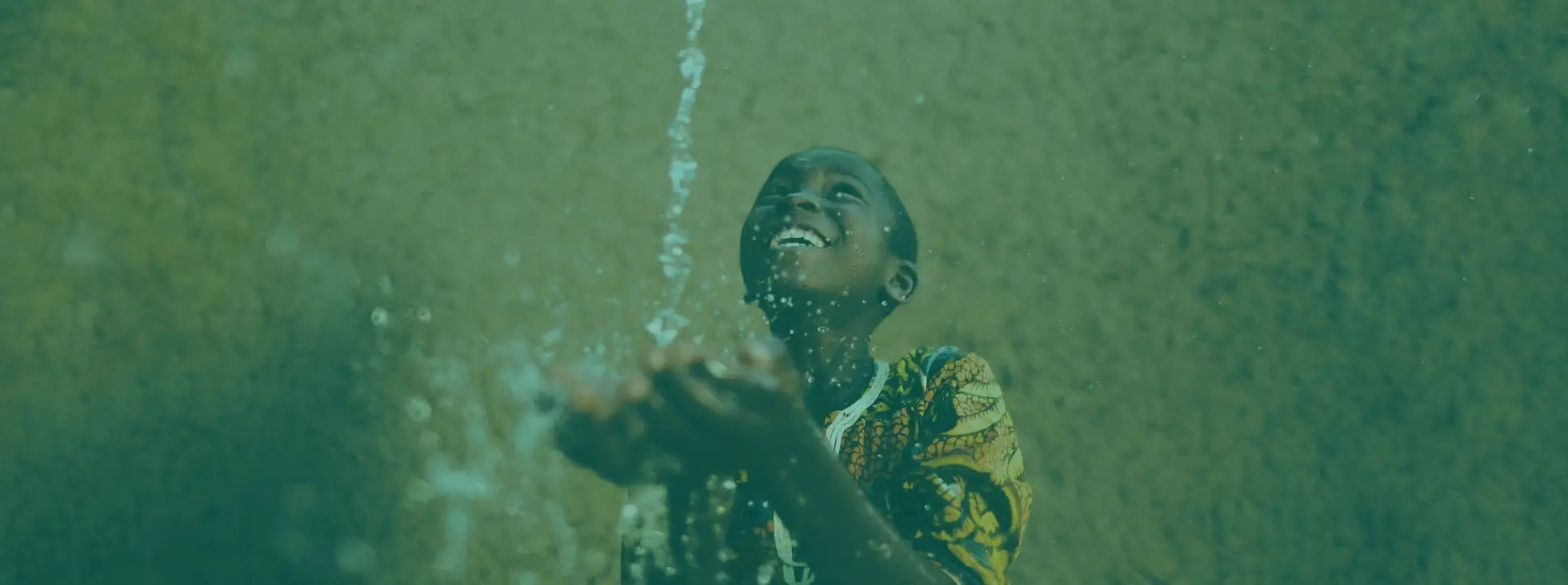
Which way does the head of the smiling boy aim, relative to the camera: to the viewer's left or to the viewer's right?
to the viewer's left

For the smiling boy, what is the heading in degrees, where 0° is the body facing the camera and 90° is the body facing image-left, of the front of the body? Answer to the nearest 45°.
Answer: approximately 45°
